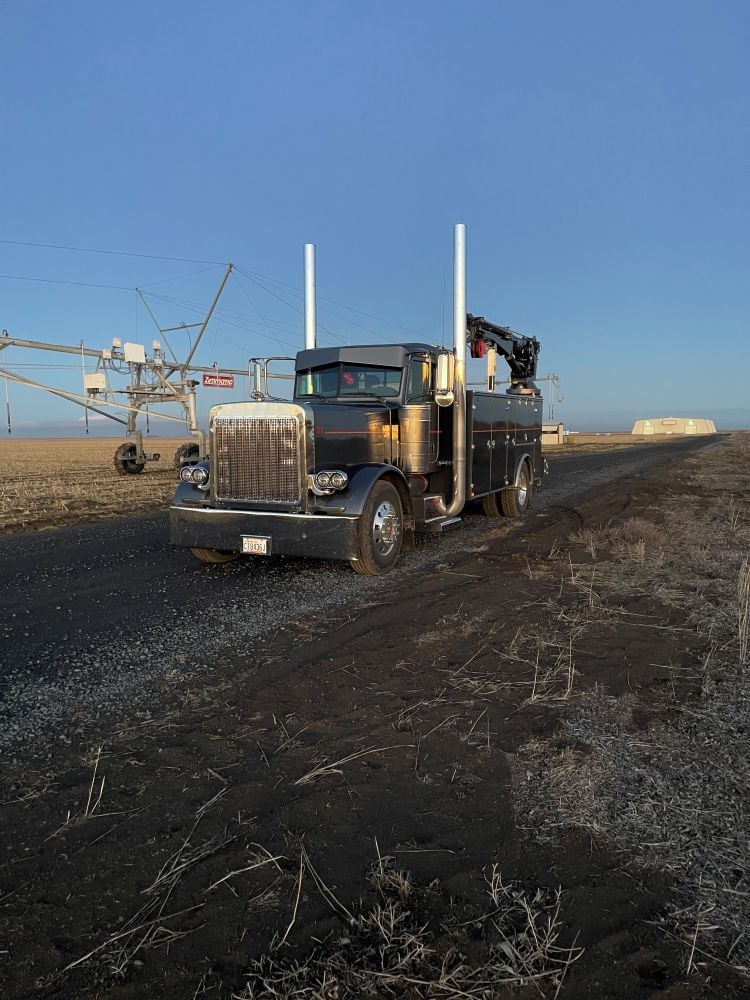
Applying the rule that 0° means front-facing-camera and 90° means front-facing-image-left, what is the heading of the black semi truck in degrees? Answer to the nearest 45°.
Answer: approximately 45°
